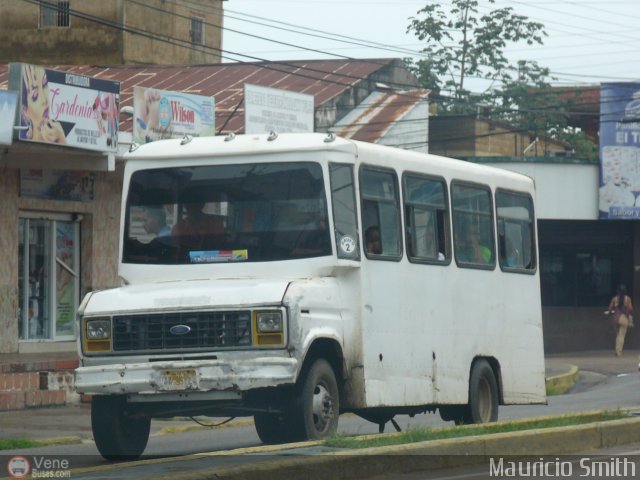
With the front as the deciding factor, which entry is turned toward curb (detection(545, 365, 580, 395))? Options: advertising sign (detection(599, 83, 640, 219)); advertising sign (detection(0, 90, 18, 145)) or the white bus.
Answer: advertising sign (detection(599, 83, 640, 219))

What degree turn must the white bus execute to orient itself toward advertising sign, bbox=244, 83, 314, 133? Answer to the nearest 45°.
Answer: approximately 135° to its right

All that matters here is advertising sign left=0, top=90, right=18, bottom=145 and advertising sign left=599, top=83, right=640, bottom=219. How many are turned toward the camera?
2

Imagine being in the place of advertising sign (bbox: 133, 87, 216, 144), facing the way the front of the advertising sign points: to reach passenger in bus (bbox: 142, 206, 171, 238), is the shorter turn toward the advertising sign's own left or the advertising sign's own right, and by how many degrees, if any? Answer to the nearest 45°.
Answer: approximately 45° to the advertising sign's own right

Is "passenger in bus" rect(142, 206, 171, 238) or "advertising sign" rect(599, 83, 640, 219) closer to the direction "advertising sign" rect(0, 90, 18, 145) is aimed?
the passenger in bus

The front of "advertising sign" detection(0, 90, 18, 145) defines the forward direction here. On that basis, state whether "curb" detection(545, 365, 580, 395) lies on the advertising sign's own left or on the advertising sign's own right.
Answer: on the advertising sign's own left

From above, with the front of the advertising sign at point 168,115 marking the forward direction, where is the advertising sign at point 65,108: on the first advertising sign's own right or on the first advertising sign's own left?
on the first advertising sign's own right

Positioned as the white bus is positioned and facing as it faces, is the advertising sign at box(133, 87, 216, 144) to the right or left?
on its right

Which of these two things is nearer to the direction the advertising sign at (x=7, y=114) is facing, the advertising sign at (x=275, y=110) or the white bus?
the white bus

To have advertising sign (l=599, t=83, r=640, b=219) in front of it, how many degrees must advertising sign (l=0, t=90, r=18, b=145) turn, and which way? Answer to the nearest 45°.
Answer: approximately 135° to its left

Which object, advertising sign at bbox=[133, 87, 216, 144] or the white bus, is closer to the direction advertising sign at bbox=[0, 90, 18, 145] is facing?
the white bus
